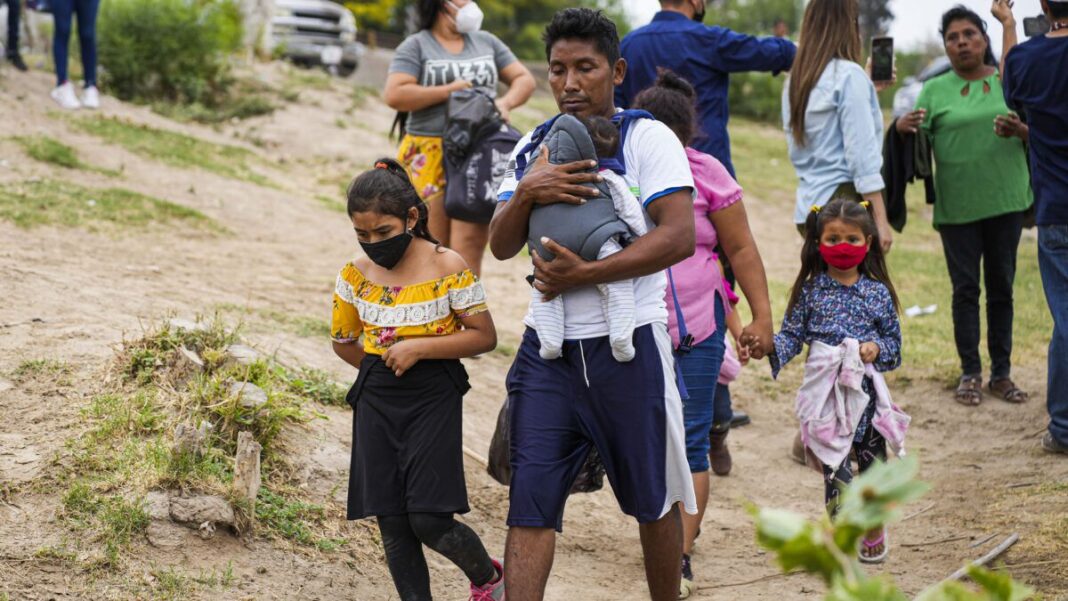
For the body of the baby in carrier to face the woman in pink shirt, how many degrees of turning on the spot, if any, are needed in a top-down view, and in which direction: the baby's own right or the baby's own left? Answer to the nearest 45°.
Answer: approximately 45° to the baby's own right

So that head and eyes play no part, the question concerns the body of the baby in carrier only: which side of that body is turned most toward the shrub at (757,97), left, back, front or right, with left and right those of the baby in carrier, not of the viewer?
front

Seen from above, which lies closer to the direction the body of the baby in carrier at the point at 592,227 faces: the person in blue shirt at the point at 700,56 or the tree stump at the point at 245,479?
the person in blue shirt

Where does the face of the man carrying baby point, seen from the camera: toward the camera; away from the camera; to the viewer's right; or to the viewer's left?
toward the camera

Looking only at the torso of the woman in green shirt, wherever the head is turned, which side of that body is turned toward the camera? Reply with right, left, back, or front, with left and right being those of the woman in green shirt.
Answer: front

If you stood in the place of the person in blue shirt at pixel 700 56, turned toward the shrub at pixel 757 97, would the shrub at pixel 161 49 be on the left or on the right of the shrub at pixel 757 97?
left

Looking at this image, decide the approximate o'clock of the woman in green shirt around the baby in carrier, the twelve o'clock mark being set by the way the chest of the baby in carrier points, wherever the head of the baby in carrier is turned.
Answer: The woman in green shirt is roughly at 1 o'clock from the baby in carrier.

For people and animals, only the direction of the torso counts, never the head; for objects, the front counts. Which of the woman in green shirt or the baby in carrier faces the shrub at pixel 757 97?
the baby in carrier

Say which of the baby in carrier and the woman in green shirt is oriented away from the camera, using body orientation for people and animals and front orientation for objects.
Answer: the baby in carrier

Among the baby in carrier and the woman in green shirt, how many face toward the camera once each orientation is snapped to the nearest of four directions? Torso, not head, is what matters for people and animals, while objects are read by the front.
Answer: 1

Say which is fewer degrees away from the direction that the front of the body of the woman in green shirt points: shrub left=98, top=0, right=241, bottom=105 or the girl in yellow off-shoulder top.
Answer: the girl in yellow off-shoulder top

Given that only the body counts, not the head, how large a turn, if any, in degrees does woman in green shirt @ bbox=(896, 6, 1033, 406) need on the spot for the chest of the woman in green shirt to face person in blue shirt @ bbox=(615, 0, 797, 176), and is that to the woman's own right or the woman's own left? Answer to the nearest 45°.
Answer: approximately 45° to the woman's own right

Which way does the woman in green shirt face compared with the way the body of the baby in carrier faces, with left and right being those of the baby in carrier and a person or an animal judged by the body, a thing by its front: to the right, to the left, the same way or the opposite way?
the opposite way

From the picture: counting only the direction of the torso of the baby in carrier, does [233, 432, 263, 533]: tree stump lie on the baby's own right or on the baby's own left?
on the baby's own left

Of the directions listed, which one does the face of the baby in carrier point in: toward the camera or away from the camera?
away from the camera

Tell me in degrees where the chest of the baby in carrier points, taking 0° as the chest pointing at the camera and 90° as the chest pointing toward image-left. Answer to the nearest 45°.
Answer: approximately 180°

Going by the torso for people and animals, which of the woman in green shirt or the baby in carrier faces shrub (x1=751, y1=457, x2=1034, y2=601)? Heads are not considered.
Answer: the woman in green shirt
